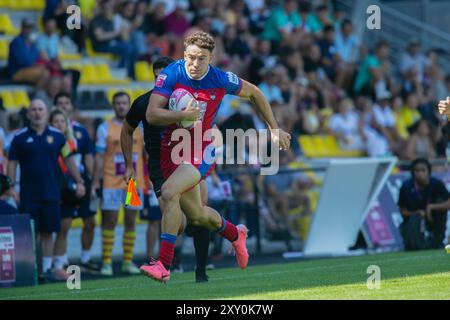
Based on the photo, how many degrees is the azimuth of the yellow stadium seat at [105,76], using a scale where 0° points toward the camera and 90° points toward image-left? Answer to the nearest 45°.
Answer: approximately 315°

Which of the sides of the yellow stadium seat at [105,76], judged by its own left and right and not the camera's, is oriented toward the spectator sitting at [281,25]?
left

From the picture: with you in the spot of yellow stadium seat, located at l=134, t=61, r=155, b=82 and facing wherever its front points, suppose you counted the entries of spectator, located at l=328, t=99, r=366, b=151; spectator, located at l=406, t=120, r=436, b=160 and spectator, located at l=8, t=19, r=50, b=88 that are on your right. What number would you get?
1

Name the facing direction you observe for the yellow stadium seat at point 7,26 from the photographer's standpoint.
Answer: facing the viewer and to the right of the viewer

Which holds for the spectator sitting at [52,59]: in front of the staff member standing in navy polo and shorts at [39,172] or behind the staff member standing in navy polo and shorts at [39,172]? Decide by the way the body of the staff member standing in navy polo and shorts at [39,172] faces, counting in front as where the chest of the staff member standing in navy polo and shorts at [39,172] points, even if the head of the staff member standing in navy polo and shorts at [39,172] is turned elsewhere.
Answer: behind

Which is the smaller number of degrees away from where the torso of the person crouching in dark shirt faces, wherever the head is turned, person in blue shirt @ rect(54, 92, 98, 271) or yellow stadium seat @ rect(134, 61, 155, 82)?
the person in blue shirt

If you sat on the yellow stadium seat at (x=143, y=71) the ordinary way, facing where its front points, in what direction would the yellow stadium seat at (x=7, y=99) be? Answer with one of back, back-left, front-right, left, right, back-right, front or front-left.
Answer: right

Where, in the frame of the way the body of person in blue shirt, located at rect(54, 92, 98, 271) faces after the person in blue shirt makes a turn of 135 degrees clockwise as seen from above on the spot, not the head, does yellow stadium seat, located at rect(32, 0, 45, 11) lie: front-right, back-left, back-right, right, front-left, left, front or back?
front-right

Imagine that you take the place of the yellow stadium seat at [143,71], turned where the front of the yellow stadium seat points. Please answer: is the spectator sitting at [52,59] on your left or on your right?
on your right
